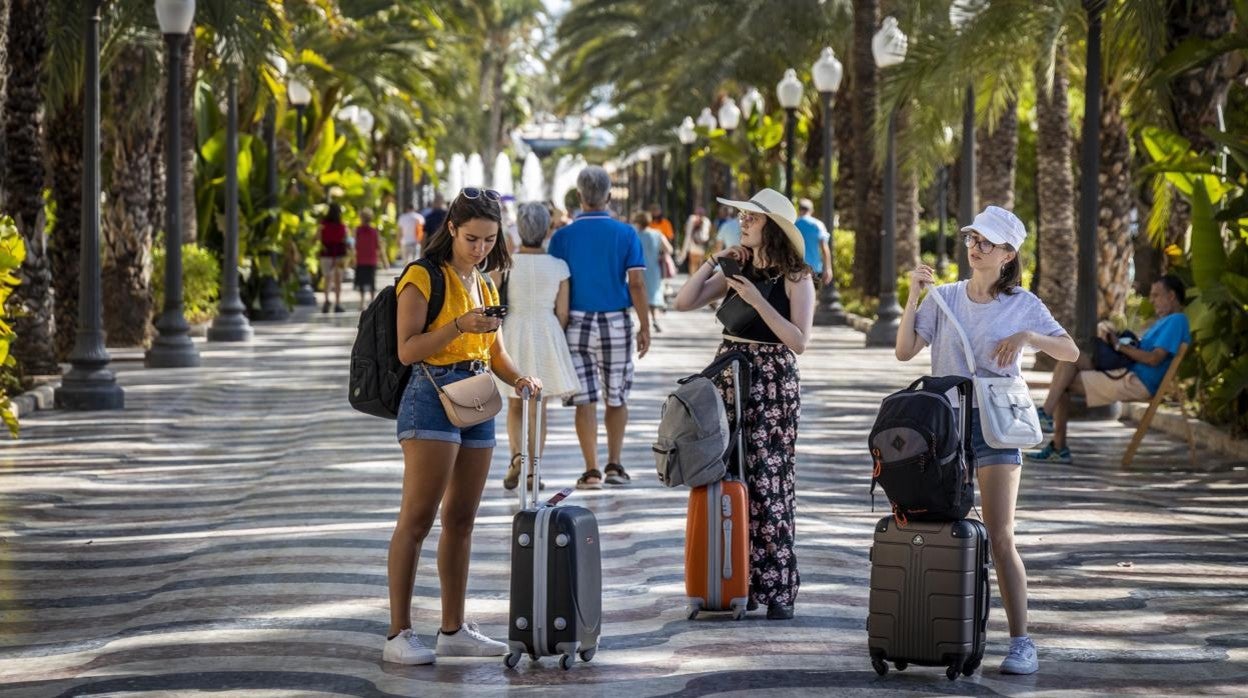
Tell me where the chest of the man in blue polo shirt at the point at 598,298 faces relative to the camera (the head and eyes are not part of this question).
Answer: away from the camera

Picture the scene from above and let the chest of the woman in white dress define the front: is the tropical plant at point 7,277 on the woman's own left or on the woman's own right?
on the woman's own left

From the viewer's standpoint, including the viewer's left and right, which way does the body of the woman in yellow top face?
facing the viewer and to the right of the viewer

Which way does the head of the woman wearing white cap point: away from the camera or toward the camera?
toward the camera

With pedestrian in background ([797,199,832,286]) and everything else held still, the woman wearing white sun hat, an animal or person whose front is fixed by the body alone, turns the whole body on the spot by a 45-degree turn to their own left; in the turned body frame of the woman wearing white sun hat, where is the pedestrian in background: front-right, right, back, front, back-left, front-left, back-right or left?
back

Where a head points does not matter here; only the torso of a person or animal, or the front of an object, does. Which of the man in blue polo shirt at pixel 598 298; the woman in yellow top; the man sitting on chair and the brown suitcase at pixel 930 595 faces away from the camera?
the man in blue polo shirt
